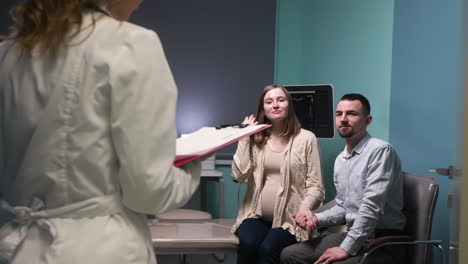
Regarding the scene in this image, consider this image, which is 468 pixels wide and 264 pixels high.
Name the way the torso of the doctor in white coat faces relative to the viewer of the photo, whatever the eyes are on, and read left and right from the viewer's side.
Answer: facing away from the viewer and to the right of the viewer

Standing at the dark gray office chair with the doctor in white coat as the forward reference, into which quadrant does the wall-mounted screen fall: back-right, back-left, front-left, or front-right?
back-right

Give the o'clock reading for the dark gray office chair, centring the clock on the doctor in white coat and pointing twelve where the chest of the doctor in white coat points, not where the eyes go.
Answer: The dark gray office chair is roughly at 12 o'clock from the doctor in white coat.

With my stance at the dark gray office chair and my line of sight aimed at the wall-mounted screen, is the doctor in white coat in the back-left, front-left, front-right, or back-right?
back-left

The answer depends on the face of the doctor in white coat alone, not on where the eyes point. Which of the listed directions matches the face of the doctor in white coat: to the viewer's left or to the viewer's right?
to the viewer's right
